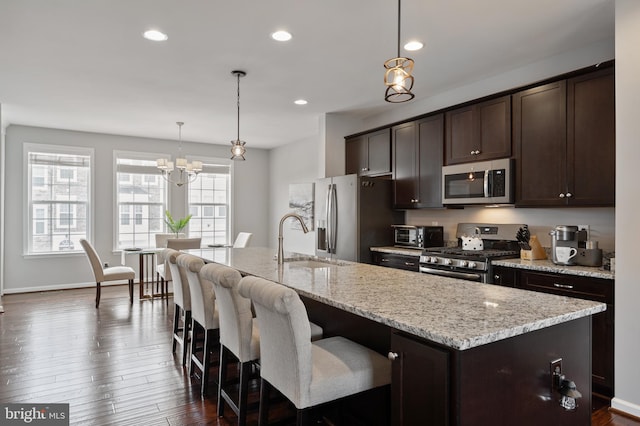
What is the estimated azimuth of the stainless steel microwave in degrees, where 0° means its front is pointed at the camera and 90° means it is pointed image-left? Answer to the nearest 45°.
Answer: approximately 45°

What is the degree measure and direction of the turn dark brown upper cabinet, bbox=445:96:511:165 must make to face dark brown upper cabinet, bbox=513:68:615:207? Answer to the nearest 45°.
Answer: approximately 90° to its left

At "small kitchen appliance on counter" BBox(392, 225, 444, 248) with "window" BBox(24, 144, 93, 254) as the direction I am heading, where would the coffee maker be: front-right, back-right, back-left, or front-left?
back-left

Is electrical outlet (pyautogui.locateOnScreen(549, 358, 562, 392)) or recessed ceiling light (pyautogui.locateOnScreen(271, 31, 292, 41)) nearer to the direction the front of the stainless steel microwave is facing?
the recessed ceiling light

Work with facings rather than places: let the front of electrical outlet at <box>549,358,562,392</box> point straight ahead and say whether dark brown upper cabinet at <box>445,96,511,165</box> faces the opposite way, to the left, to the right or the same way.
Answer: to the right

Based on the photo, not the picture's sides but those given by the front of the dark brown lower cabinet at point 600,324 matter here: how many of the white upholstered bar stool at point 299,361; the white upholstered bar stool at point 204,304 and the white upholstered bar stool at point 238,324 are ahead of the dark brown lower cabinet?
3

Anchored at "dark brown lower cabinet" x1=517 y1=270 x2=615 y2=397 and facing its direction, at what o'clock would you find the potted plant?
The potted plant is roughly at 2 o'clock from the dark brown lower cabinet.

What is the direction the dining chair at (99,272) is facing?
to the viewer's right

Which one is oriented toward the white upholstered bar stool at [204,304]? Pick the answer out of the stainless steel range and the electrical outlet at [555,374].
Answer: the stainless steel range

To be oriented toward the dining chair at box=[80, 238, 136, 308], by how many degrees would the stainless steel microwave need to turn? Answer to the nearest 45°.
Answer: approximately 45° to its right
